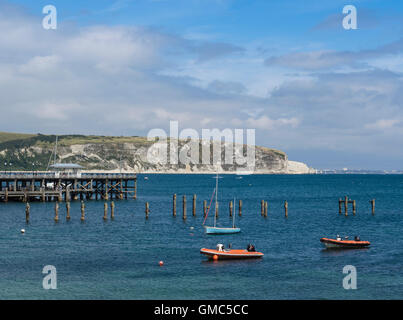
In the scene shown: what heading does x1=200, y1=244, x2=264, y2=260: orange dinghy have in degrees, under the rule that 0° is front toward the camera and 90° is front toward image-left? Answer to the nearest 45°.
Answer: approximately 90°
